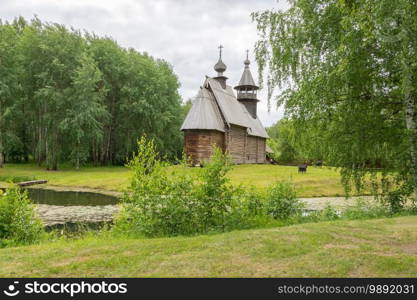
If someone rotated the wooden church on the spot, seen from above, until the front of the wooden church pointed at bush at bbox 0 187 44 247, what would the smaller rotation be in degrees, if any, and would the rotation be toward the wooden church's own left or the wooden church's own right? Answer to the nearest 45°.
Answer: approximately 135° to the wooden church's own right

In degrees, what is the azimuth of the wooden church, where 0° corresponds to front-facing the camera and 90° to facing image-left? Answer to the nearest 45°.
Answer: approximately 225°

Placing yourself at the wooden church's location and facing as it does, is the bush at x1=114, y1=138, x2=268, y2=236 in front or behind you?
behind

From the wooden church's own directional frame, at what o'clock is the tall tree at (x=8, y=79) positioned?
The tall tree is roughly at 7 o'clock from the wooden church.

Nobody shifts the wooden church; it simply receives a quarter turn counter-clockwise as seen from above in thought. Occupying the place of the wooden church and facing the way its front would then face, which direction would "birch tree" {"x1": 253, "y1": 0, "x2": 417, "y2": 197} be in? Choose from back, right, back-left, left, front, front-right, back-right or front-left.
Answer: back-left

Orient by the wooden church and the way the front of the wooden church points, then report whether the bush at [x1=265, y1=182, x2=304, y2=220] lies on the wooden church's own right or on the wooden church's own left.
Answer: on the wooden church's own right
